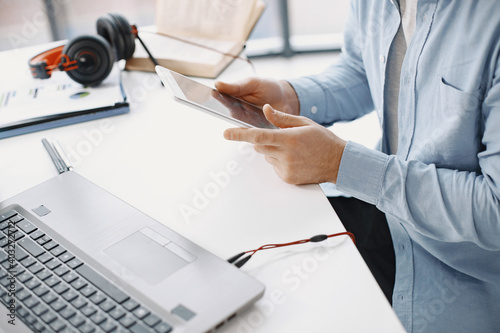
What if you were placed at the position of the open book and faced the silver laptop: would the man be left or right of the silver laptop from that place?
left

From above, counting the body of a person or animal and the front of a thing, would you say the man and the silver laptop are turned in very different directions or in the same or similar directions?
very different directions

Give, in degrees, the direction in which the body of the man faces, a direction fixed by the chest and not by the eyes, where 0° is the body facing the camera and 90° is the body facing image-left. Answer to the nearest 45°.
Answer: approximately 45°

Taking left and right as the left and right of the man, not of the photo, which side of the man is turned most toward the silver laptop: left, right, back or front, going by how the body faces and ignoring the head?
front

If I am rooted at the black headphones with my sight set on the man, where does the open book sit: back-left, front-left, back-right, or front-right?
front-left
